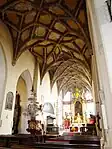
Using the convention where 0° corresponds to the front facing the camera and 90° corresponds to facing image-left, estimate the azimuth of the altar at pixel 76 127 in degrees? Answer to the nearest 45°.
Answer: approximately 0°
